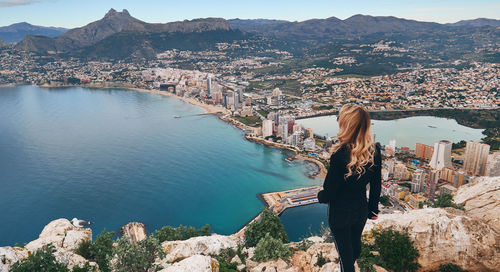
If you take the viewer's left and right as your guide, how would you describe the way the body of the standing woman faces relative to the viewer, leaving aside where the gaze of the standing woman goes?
facing away from the viewer and to the left of the viewer

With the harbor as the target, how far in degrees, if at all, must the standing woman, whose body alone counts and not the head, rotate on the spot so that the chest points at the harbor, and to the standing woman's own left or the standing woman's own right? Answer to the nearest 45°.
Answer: approximately 45° to the standing woman's own right

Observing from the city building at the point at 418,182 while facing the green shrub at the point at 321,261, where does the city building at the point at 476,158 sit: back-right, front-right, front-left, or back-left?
back-left

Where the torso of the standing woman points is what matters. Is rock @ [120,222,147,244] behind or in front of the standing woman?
in front

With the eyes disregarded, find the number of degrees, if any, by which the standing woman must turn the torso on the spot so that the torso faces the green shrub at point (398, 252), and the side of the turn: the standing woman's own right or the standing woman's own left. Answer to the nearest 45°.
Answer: approximately 45° to the standing woman's own right

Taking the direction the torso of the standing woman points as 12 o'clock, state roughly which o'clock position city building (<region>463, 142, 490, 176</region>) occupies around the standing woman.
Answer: The city building is roughly at 2 o'clock from the standing woman.

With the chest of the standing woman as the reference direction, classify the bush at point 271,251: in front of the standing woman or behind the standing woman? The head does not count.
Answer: in front
